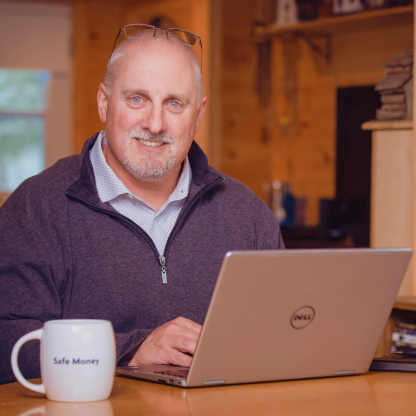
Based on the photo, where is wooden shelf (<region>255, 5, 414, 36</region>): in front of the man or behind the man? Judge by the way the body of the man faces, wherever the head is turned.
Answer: behind

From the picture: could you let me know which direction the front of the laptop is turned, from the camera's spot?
facing away from the viewer and to the left of the viewer

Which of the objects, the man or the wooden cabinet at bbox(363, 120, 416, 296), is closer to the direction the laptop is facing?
the man

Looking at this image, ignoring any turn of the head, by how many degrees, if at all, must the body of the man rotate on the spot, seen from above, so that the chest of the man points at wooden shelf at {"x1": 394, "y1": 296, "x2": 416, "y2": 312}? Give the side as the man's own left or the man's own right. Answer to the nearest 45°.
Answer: approximately 135° to the man's own left

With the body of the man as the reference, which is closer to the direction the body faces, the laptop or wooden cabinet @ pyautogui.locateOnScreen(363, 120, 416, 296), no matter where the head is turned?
the laptop

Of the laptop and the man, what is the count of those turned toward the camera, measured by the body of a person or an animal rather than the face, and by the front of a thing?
1

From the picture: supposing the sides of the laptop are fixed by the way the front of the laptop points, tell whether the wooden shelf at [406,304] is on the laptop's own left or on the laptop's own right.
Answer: on the laptop's own right

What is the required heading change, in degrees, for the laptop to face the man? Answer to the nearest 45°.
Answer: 0° — it already faces them
